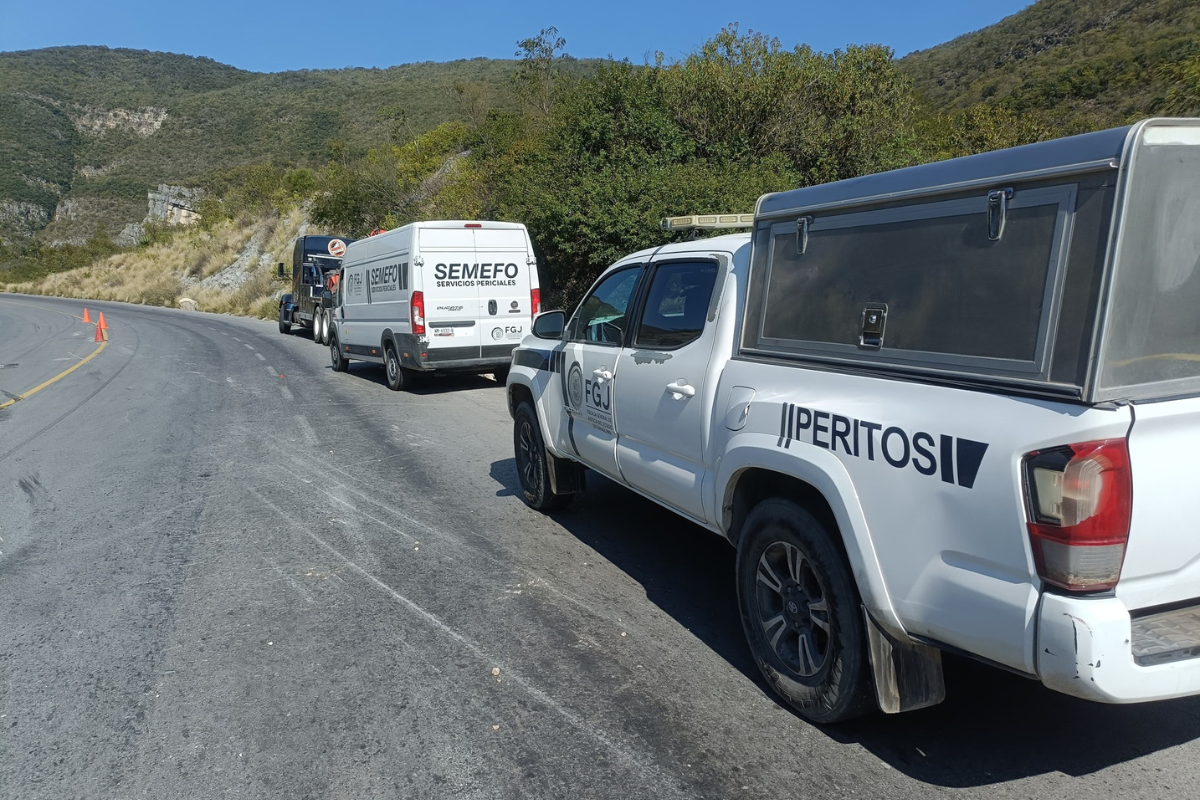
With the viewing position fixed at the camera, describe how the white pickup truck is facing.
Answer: facing away from the viewer and to the left of the viewer

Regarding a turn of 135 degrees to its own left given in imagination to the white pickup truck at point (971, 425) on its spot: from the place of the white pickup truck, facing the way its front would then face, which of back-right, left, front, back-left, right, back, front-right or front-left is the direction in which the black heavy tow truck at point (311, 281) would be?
back-right

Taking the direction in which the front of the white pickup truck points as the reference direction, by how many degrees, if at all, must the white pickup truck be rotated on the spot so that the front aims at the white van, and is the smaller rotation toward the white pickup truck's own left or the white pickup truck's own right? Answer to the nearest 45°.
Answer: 0° — it already faces it
